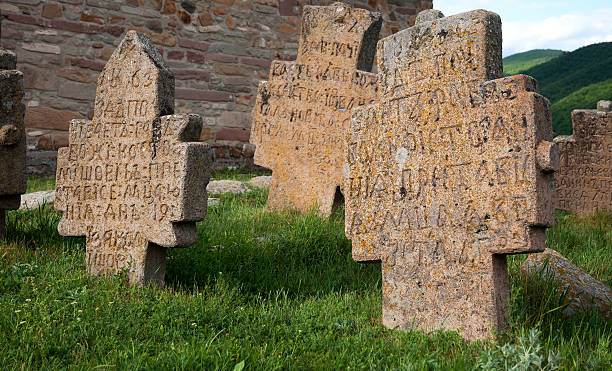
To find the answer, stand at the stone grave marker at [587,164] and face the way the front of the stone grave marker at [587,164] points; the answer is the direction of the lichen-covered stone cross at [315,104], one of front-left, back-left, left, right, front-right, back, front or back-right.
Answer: front-right

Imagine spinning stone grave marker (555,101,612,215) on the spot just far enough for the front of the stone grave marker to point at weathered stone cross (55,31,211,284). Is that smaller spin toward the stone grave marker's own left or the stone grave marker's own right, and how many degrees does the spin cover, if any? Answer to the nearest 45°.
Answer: approximately 45° to the stone grave marker's own right

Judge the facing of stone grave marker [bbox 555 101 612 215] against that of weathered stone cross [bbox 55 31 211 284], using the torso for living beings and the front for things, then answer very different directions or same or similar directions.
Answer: same or similar directions

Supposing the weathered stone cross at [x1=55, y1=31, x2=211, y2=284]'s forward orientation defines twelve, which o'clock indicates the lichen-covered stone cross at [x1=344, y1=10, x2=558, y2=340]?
The lichen-covered stone cross is roughly at 9 o'clock from the weathered stone cross.

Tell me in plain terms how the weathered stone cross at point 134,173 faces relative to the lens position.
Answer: facing the viewer and to the left of the viewer

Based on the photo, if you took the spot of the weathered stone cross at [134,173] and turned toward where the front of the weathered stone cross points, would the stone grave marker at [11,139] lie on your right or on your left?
on your right

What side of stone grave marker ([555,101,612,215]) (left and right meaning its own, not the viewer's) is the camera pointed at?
front

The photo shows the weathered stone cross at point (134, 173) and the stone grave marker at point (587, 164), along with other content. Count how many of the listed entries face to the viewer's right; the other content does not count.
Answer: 0

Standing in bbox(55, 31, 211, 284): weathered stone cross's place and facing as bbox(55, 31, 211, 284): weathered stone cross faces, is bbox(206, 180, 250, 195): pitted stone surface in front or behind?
behind
